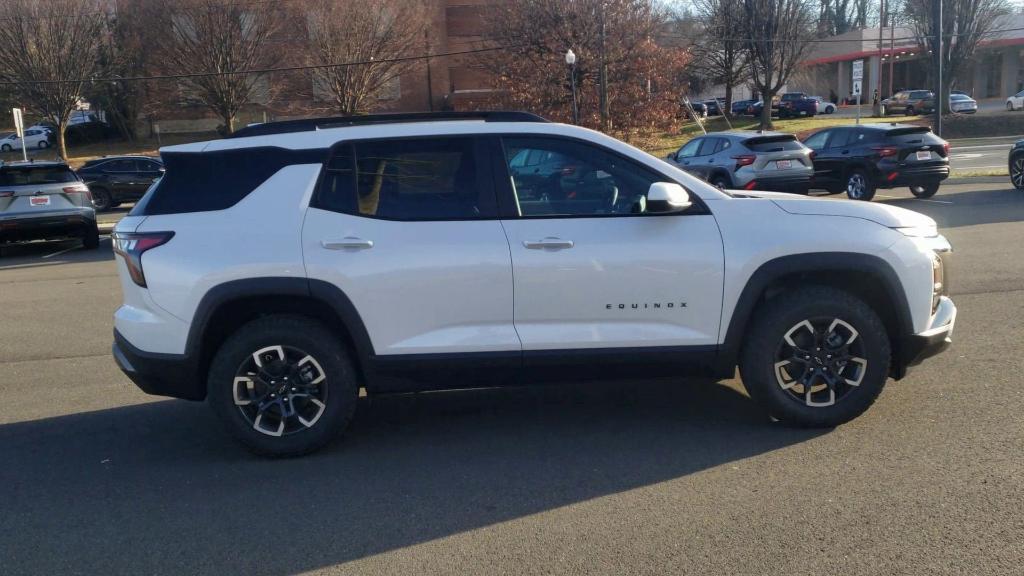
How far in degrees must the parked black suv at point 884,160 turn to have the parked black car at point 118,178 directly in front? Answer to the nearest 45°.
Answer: approximately 45° to its left

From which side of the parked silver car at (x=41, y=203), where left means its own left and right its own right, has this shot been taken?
back

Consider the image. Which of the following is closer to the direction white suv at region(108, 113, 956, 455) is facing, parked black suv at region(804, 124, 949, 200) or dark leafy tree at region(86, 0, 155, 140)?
the parked black suv

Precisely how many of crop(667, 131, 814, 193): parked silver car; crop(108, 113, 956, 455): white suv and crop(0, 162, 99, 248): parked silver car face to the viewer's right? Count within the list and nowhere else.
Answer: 1

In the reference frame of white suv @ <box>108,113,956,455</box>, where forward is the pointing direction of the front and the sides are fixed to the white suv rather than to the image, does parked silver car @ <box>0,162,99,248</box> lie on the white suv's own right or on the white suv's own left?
on the white suv's own left

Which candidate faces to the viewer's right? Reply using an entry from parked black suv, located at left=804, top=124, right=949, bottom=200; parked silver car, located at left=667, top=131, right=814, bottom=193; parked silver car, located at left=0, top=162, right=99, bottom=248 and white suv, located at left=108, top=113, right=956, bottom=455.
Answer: the white suv

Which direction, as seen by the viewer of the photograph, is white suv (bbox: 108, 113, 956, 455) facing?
facing to the right of the viewer

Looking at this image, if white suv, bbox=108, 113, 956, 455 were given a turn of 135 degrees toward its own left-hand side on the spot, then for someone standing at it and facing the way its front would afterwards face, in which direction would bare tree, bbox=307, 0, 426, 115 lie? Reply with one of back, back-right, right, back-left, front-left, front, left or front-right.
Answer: front-right

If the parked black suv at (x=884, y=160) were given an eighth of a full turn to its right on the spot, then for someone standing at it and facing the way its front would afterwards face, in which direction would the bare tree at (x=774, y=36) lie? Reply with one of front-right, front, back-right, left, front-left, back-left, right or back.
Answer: front

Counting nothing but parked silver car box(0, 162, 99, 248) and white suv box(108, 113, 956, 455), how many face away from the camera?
1

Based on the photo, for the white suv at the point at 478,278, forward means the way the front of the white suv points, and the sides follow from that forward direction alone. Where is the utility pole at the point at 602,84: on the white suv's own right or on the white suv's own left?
on the white suv's own left
